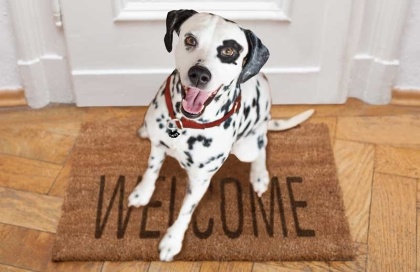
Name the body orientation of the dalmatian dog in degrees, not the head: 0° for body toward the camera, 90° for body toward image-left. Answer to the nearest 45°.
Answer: approximately 45°

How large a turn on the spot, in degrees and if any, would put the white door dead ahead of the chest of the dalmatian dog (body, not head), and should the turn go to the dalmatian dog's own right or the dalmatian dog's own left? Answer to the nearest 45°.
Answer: approximately 135° to the dalmatian dog's own right
